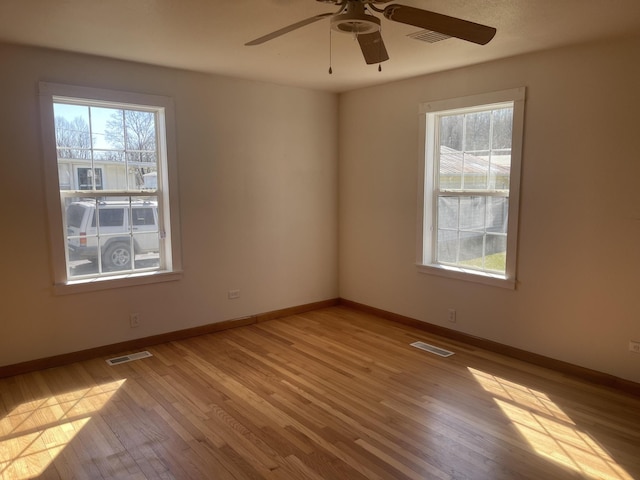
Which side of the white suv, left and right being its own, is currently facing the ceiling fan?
right

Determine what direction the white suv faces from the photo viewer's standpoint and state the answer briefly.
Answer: facing away from the viewer and to the right of the viewer

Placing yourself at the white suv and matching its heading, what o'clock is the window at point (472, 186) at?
The window is roughly at 2 o'clock from the white suv.
